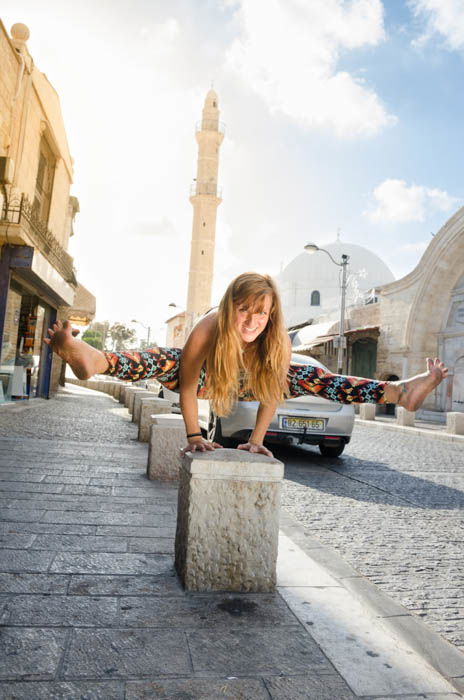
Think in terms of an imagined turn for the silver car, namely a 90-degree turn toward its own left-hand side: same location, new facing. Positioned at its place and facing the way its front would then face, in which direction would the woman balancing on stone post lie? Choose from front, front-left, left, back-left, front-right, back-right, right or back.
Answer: front-left

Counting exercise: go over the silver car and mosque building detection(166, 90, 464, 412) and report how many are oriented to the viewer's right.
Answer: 0

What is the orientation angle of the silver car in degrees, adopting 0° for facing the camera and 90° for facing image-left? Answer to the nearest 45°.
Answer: approximately 135°

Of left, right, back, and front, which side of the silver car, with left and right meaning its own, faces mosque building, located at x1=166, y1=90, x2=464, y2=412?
front

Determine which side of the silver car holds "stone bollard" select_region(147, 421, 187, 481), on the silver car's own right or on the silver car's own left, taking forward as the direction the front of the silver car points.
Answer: on the silver car's own left

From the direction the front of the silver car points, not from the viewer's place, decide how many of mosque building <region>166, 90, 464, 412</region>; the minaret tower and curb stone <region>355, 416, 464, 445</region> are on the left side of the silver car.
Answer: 0

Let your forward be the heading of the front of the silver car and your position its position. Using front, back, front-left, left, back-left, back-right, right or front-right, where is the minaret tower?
front-right

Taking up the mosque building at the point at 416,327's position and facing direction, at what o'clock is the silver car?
The silver car is roughly at 11 o'clock from the mosque building.

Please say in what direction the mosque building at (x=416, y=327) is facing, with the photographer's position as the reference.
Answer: facing the viewer and to the left of the viewer

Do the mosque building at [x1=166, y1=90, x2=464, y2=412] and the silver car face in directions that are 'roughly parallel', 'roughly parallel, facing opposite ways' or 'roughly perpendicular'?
roughly perpendicular
